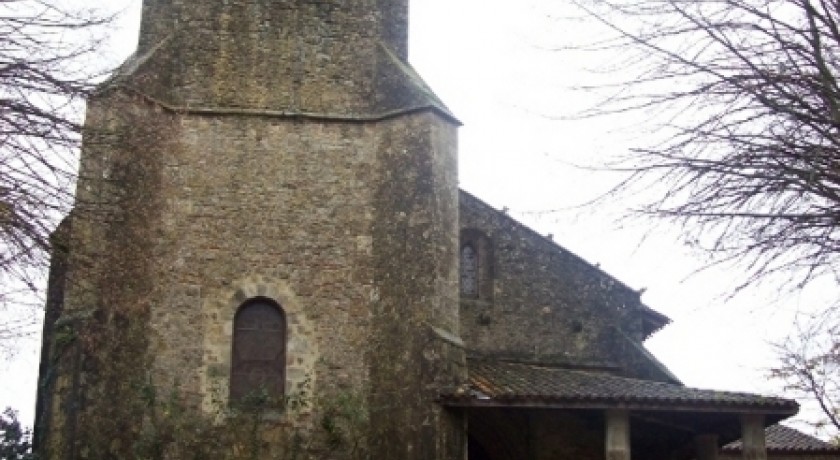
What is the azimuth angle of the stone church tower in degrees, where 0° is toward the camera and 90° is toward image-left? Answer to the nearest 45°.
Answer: approximately 0°
